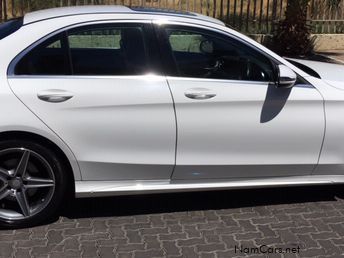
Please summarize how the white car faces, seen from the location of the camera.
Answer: facing to the right of the viewer

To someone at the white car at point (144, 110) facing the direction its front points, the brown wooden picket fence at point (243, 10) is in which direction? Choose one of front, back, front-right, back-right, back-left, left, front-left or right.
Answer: left

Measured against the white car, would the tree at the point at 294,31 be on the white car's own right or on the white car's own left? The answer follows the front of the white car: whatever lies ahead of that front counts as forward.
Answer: on the white car's own left
